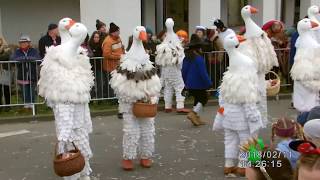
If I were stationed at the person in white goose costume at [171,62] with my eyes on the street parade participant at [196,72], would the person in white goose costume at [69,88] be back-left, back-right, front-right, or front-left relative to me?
front-right

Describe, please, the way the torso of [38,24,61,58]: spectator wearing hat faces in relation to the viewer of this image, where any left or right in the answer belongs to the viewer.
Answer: facing the viewer and to the right of the viewer

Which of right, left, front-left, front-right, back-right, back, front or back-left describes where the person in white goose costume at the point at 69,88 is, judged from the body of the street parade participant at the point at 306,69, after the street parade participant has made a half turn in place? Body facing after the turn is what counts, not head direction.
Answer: front-left

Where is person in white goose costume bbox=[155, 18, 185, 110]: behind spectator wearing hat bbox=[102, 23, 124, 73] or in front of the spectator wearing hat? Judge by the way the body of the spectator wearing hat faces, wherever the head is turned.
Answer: in front

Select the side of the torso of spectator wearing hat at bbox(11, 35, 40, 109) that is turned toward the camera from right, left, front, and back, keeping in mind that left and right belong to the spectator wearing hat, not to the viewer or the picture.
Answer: front

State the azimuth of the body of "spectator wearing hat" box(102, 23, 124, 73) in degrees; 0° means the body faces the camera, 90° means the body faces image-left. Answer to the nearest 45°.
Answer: approximately 315°
